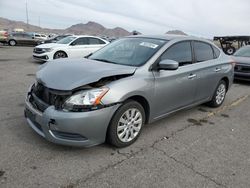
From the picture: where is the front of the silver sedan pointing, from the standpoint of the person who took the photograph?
facing the viewer and to the left of the viewer

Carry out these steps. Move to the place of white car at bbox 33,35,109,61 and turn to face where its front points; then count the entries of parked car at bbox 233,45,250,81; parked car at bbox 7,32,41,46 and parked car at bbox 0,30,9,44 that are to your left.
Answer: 1

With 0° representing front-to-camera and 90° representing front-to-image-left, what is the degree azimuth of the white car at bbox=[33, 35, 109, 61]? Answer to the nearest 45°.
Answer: approximately 45°

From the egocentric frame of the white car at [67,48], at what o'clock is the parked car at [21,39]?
The parked car is roughly at 4 o'clock from the white car.

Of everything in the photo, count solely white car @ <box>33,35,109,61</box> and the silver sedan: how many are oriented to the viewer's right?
0

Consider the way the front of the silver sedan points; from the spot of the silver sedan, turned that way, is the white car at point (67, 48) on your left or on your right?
on your right

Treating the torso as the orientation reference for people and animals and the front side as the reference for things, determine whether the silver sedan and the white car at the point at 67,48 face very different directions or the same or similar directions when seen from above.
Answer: same or similar directions

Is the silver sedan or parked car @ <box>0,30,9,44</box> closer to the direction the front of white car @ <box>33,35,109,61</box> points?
the silver sedan
